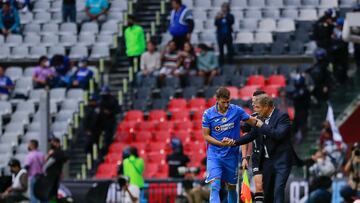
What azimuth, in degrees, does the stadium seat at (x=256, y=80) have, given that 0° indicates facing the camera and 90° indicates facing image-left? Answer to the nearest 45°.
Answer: approximately 0°

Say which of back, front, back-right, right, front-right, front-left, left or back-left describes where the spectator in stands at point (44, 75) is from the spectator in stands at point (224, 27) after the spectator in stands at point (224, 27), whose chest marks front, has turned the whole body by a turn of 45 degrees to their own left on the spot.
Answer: back-right

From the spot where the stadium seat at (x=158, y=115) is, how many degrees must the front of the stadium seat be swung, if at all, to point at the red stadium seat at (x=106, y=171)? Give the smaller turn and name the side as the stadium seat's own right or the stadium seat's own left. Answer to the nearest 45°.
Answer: approximately 45° to the stadium seat's own right

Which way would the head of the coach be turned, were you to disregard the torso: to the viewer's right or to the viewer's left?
to the viewer's left

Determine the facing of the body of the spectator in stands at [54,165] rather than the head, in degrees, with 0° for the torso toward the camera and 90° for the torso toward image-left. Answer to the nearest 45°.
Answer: approximately 315°

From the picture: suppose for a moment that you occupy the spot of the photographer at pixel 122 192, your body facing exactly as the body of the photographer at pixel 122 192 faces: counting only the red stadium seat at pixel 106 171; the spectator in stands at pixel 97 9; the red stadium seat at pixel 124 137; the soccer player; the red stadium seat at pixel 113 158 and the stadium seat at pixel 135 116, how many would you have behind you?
5

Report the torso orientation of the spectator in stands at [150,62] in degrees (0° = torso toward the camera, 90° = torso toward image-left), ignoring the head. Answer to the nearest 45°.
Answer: approximately 45°

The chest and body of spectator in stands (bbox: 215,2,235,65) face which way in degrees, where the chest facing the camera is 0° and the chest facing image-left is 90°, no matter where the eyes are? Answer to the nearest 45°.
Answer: approximately 0°
